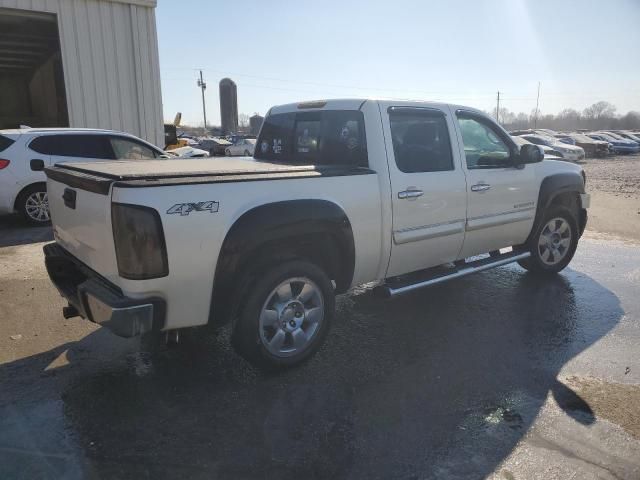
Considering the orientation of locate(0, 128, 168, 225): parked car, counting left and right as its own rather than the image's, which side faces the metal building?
left

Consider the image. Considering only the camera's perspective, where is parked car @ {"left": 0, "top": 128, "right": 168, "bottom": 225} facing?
facing to the right of the viewer

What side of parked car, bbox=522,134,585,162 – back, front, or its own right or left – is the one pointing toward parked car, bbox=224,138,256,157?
back

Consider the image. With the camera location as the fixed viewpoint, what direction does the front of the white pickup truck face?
facing away from the viewer and to the right of the viewer
